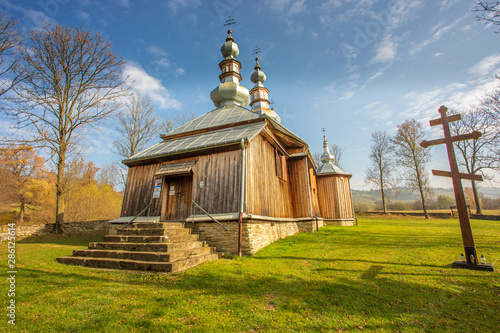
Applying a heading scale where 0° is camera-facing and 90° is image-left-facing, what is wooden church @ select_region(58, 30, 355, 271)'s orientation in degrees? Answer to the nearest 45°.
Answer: approximately 45°

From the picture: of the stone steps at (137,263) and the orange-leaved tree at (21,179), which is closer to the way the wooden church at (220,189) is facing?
the stone steps

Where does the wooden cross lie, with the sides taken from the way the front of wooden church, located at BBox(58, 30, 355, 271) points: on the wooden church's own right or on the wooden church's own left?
on the wooden church's own left

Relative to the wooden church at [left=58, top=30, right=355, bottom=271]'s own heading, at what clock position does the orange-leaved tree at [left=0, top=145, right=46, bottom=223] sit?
The orange-leaved tree is roughly at 3 o'clock from the wooden church.

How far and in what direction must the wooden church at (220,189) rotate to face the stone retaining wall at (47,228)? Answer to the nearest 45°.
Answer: approximately 90° to its right
